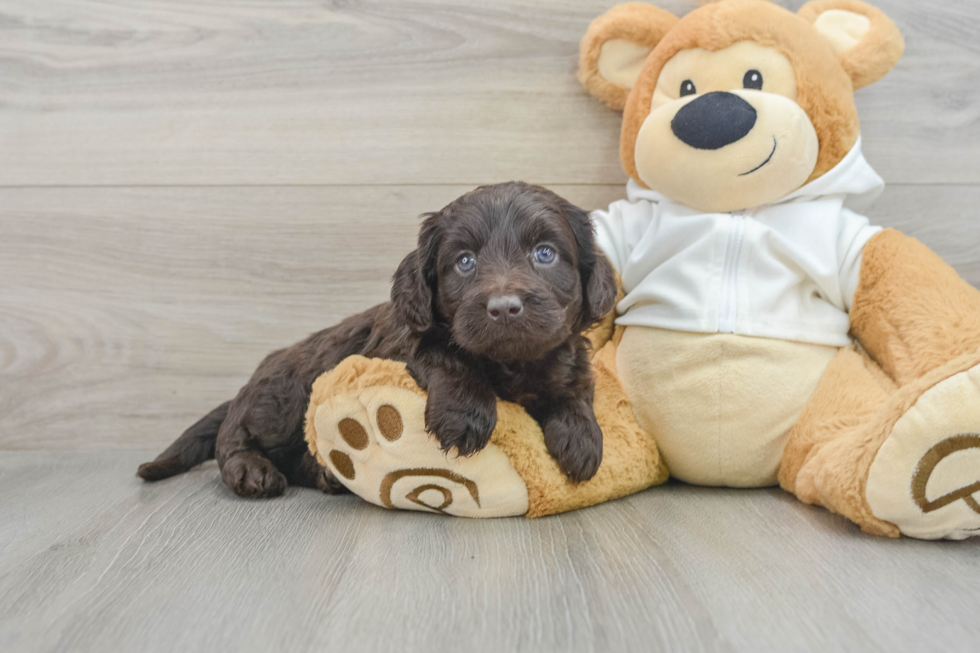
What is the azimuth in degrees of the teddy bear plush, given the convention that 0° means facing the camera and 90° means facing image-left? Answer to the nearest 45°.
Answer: approximately 0°
